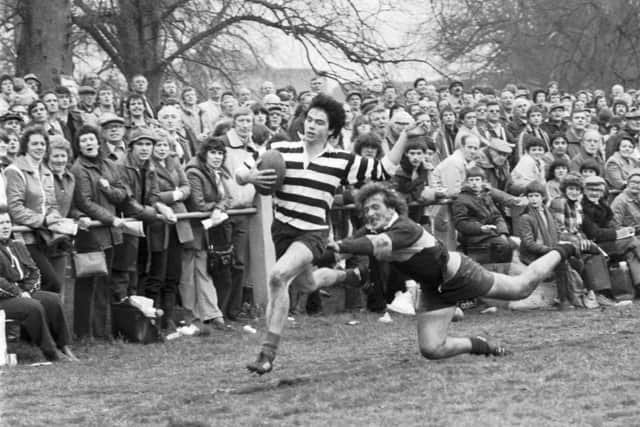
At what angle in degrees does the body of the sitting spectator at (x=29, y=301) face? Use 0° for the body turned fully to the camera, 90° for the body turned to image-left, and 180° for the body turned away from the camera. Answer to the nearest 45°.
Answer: approximately 315°

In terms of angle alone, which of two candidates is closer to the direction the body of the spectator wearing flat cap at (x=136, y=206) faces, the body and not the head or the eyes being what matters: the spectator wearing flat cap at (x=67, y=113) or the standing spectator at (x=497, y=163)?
the standing spectator

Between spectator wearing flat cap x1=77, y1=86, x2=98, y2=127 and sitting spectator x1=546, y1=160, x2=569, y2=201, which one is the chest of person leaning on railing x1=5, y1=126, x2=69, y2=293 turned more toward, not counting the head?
the sitting spectator
